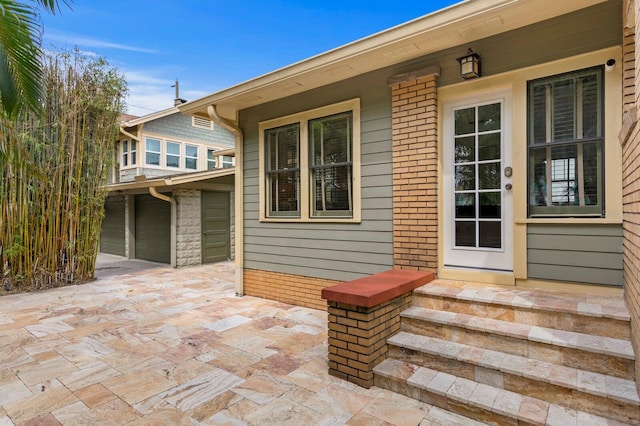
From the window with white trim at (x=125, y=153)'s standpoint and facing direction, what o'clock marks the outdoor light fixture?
The outdoor light fixture is roughly at 10 o'clock from the window with white trim.

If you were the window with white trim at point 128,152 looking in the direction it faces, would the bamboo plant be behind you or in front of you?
in front

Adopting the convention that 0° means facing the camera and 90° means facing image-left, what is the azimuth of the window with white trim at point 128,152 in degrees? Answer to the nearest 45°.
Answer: approximately 45°

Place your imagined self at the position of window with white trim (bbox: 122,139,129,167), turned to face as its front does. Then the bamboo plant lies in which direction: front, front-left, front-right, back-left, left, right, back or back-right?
front-left

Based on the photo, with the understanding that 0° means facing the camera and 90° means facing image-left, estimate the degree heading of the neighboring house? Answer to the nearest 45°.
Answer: approximately 45°

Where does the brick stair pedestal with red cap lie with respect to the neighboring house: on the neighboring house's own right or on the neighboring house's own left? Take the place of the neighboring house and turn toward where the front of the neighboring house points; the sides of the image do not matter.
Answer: on the neighboring house's own left

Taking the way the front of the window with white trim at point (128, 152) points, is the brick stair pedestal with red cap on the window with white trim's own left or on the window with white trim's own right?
on the window with white trim's own left

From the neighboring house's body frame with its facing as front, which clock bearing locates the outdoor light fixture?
The outdoor light fixture is roughly at 10 o'clock from the neighboring house.

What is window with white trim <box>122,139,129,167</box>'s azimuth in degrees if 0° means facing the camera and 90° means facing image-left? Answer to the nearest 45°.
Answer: approximately 45°
